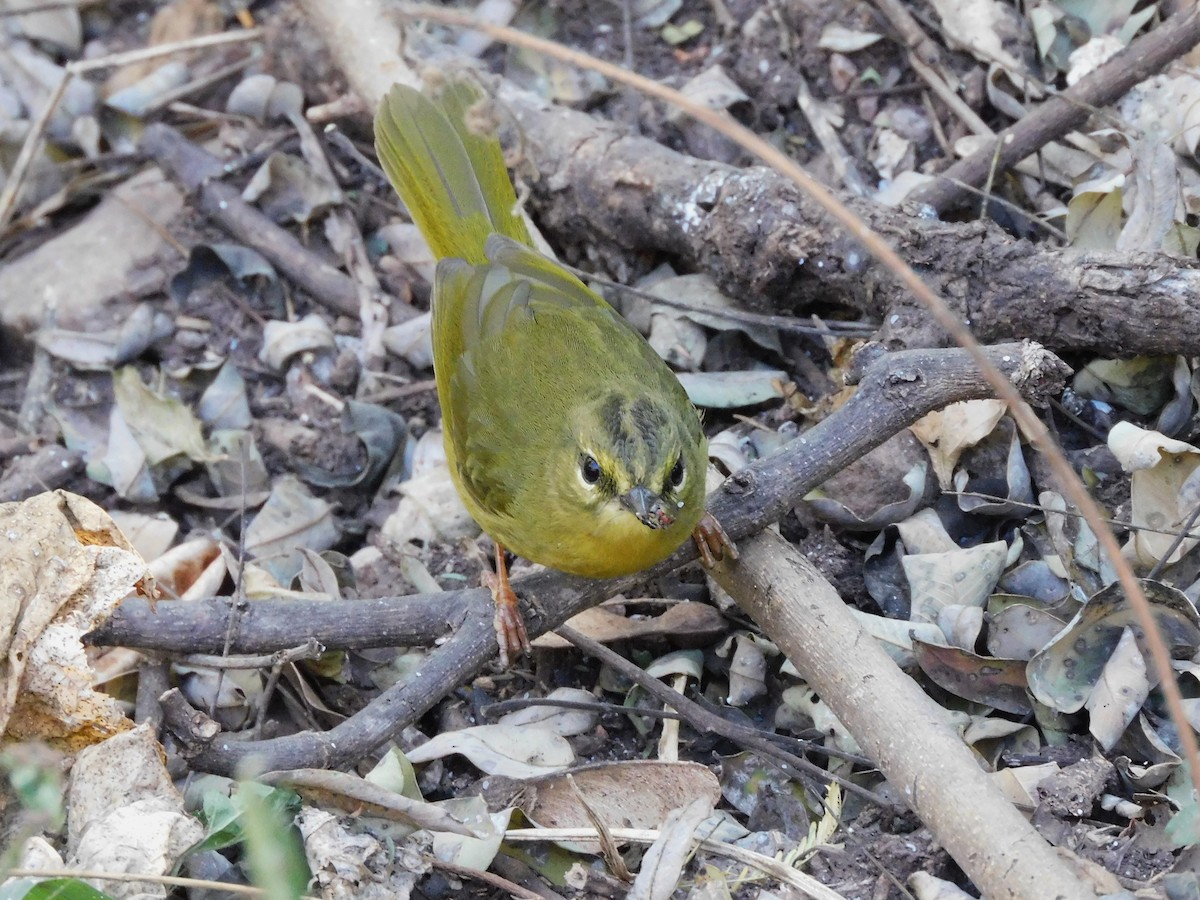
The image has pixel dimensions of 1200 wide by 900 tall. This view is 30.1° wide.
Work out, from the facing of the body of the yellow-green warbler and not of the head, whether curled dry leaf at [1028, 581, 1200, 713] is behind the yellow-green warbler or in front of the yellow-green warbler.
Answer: in front

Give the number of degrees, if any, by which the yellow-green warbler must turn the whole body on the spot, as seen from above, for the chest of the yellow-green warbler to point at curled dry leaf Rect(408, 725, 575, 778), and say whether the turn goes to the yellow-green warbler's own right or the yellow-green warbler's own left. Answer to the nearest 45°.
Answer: approximately 45° to the yellow-green warbler's own right

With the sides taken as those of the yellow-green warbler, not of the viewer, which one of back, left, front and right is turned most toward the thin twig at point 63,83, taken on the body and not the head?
back

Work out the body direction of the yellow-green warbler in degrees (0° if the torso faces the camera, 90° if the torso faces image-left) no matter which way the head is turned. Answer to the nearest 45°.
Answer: approximately 315°

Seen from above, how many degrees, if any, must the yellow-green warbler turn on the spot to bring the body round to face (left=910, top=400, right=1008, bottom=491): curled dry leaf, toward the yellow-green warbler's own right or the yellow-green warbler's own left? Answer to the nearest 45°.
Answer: approximately 45° to the yellow-green warbler's own left

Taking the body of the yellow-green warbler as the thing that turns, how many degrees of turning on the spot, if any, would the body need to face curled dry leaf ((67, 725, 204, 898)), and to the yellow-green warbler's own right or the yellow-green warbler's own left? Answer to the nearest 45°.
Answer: approximately 90° to the yellow-green warbler's own right

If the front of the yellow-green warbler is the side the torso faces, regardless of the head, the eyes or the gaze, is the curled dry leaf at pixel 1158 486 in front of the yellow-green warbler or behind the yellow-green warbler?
in front
